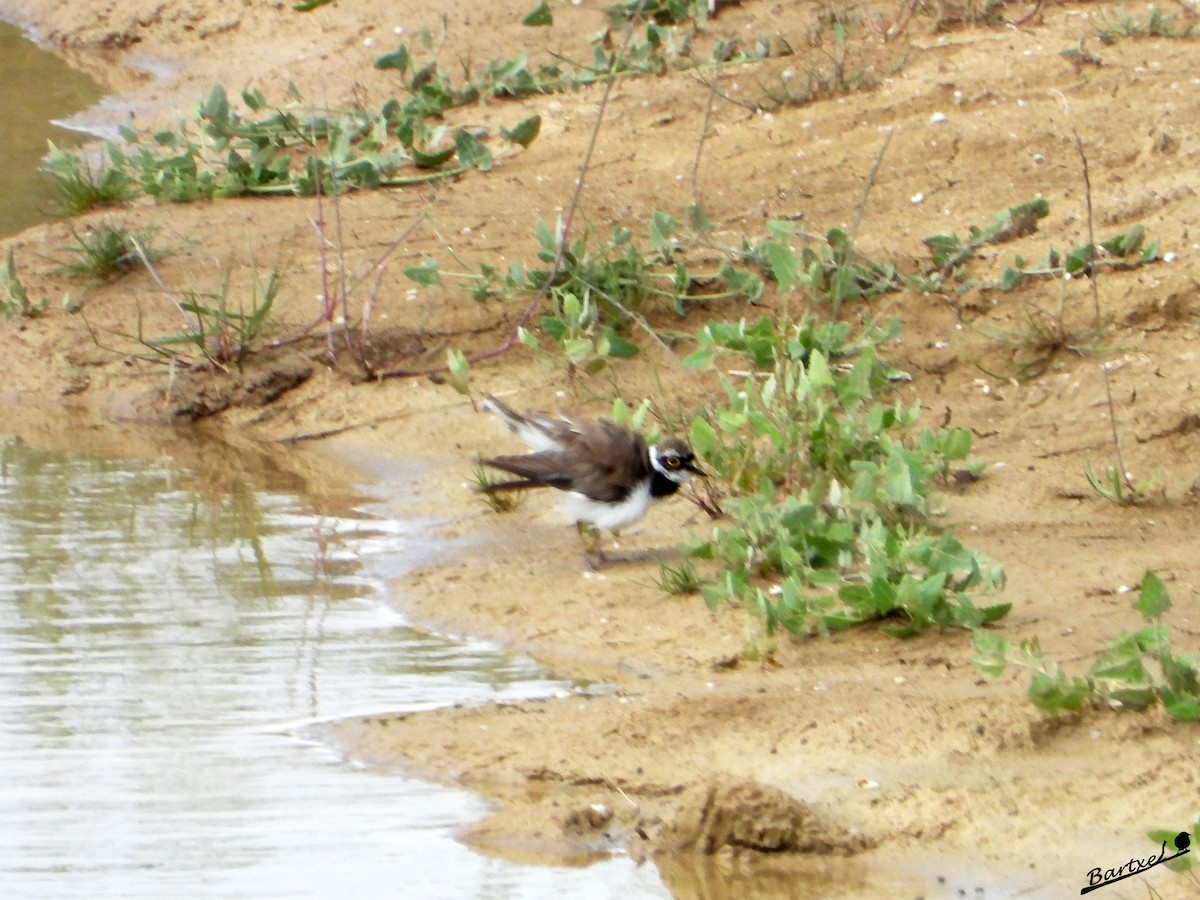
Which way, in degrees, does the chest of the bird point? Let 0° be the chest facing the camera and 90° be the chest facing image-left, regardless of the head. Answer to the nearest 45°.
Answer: approximately 270°

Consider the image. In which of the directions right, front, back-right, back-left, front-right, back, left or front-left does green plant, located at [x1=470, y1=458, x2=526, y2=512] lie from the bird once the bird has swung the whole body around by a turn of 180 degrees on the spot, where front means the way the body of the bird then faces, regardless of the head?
front-right

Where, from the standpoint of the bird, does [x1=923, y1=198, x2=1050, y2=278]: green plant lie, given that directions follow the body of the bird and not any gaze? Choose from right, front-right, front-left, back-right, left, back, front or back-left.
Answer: front-left

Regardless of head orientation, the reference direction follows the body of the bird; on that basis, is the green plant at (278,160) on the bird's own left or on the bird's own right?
on the bird's own left

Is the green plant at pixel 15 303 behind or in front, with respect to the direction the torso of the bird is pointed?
behind

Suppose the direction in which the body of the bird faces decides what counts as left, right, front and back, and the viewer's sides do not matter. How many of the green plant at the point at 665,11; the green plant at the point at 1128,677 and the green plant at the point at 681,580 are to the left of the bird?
1

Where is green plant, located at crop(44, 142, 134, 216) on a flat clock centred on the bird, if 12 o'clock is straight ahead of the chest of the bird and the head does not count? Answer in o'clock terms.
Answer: The green plant is roughly at 8 o'clock from the bird.

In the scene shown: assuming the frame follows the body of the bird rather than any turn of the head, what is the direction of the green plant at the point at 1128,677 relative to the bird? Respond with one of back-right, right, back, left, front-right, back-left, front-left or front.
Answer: front-right

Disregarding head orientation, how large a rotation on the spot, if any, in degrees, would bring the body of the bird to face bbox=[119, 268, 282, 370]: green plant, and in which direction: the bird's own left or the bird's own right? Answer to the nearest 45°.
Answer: approximately 135° to the bird's own left

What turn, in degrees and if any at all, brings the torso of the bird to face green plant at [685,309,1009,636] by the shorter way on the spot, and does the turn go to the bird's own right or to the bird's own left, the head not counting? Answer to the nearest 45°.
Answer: approximately 45° to the bird's own right

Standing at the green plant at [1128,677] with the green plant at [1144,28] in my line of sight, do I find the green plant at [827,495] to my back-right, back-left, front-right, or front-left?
front-left

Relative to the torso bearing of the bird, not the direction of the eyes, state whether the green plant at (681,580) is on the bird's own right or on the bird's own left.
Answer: on the bird's own right

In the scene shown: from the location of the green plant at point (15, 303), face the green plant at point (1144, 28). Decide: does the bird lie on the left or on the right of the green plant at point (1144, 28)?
right

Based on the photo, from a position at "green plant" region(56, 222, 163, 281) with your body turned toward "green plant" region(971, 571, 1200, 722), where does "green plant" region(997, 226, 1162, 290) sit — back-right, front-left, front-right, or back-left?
front-left
